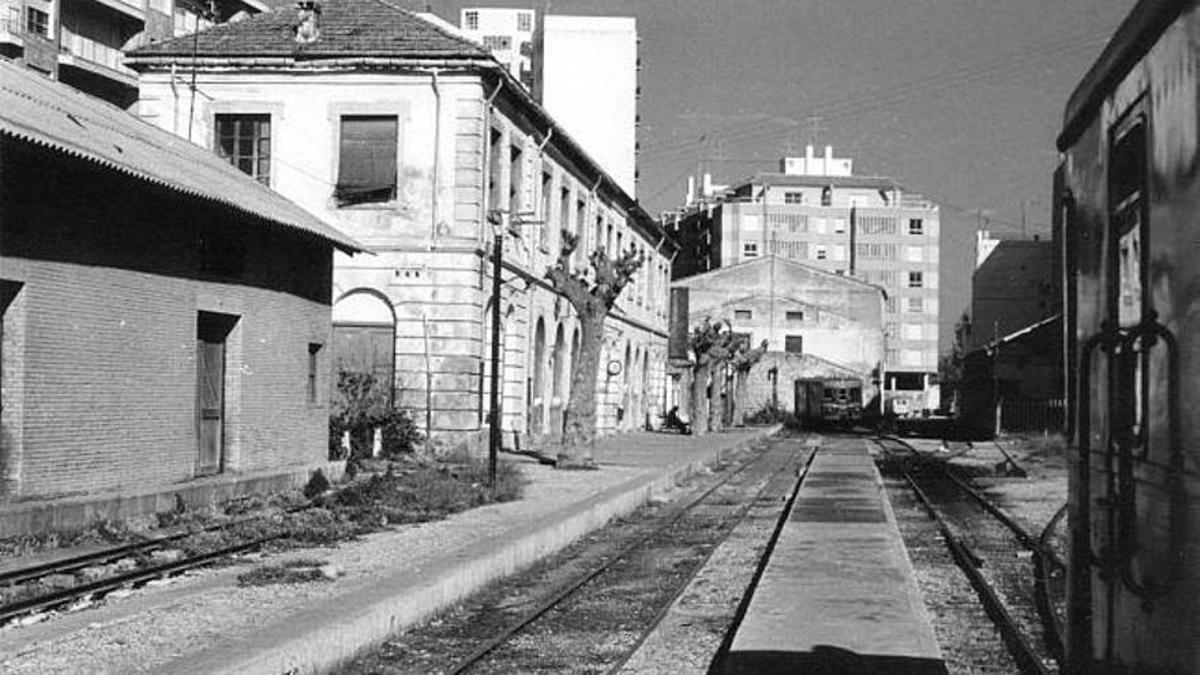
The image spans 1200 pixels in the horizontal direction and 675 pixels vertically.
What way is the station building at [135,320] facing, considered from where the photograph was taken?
facing the viewer and to the right of the viewer

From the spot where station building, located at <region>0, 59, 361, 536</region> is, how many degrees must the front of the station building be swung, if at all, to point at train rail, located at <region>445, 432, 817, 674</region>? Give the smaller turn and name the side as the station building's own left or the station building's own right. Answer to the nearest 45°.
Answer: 0° — it already faces it

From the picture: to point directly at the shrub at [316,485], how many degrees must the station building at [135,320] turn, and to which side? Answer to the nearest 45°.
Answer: approximately 90° to its left

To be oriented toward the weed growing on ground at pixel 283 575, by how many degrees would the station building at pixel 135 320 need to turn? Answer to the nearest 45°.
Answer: approximately 45° to its right

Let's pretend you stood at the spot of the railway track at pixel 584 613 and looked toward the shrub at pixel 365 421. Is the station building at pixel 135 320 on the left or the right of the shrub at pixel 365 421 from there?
left

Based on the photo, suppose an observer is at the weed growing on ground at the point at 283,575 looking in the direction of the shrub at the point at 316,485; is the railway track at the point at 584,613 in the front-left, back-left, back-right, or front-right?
back-right

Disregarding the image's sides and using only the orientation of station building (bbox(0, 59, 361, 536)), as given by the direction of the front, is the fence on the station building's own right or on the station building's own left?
on the station building's own left

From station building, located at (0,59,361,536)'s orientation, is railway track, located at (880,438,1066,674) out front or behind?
out front

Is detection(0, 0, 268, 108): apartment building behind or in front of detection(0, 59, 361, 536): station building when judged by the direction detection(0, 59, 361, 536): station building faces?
behind

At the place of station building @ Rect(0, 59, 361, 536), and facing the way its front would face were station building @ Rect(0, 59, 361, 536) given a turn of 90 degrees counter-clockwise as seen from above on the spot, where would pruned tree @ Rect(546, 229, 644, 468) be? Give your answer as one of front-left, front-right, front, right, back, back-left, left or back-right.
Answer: front

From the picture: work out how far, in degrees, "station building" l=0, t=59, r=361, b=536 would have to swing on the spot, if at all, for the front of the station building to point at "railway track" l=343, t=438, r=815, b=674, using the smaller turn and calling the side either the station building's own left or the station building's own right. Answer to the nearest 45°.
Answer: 0° — it already faces it

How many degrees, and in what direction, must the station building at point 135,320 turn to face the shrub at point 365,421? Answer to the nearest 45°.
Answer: approximately 90° to its left

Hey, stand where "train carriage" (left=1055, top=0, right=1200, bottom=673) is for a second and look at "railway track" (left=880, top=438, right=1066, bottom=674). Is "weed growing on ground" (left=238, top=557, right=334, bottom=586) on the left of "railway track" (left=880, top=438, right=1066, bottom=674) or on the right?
left
